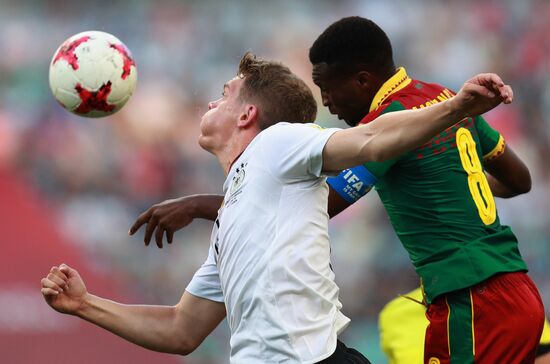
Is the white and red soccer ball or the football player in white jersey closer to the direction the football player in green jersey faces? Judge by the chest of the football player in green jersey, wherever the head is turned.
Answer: the white and red soccer ball

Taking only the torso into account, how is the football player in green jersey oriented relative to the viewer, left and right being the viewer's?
facing away from the viewer and to the left of the viewer

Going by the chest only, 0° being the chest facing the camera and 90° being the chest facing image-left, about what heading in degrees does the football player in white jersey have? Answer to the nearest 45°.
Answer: approximately 90°

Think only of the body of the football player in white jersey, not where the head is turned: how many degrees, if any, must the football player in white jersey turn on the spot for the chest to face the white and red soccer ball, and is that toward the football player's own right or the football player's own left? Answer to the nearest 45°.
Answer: approximately 45° to the football player's own right

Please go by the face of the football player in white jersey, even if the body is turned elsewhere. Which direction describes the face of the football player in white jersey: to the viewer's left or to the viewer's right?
to the viewer's left

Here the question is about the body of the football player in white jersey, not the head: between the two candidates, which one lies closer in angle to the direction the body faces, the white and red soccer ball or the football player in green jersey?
the white and red soccer ball
